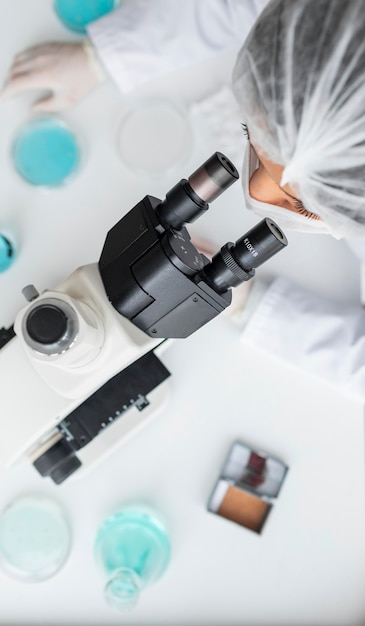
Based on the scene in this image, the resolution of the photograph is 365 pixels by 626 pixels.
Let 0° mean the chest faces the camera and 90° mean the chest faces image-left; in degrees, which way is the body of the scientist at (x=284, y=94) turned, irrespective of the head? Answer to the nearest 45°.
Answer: approximately 45°

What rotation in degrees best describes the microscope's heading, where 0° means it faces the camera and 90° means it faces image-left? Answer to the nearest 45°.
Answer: approximately 225°

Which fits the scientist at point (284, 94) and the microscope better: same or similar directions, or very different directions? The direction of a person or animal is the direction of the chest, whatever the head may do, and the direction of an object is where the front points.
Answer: very different directions
